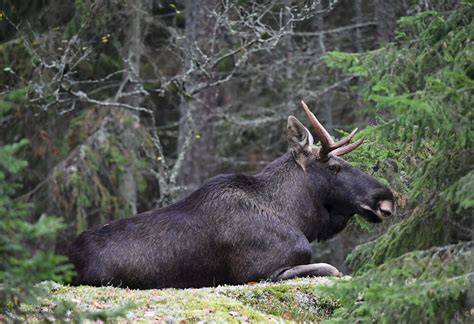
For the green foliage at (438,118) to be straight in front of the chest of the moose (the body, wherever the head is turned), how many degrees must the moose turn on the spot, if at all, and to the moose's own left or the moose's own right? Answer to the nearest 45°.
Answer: approximately 45° to the moose's own right

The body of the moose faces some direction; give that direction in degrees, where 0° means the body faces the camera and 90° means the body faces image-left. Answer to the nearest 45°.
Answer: approximately 270°

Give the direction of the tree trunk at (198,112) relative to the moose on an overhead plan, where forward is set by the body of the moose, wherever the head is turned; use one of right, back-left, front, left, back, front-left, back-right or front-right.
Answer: left

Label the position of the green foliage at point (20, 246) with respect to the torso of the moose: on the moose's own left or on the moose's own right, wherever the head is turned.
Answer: on the moose's own right

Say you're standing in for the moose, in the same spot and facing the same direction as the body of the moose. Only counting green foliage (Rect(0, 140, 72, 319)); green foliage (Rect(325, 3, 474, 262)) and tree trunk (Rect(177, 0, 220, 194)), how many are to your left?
1
